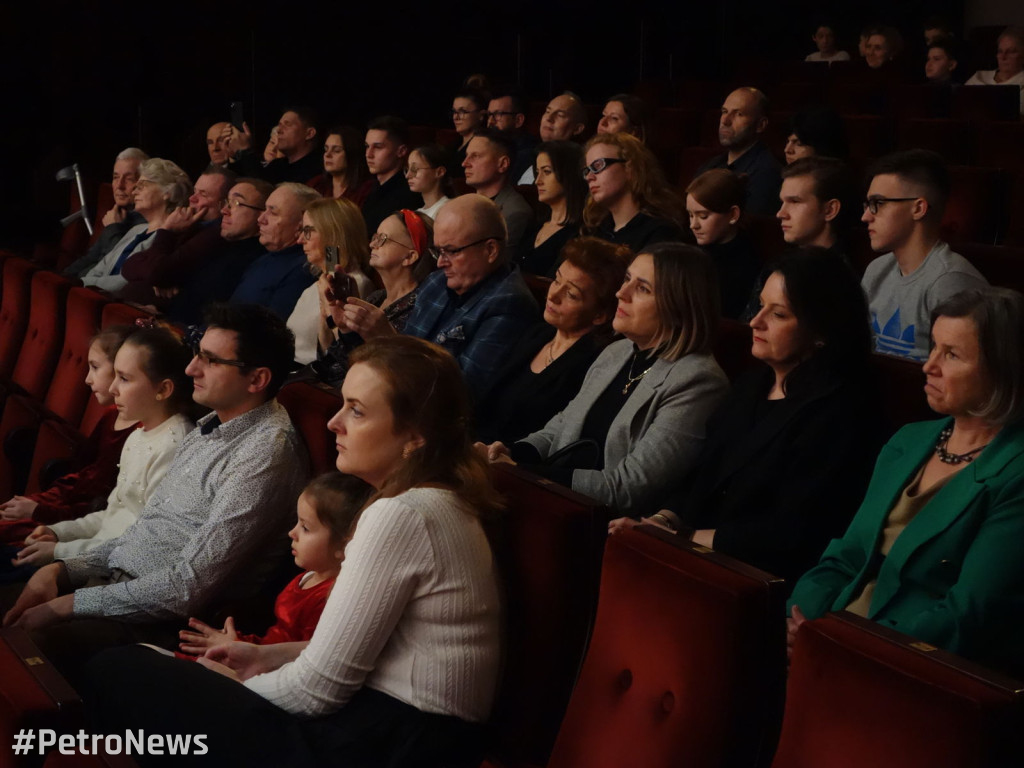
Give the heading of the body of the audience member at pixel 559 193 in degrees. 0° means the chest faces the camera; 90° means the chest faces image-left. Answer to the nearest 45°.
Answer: approximately 45°

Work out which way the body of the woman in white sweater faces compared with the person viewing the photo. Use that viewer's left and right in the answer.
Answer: facing to the left of the viewer

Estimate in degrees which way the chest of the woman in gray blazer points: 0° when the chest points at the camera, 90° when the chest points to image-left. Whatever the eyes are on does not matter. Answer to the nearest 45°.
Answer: approximately 45°

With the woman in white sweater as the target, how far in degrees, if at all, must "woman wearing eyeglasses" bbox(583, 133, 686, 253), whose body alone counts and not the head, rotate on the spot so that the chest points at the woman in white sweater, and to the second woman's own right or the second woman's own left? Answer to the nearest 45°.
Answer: approximately 45° to the second woman's own left

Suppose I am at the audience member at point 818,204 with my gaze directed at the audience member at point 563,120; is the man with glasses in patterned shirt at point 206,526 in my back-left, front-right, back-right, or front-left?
back-left

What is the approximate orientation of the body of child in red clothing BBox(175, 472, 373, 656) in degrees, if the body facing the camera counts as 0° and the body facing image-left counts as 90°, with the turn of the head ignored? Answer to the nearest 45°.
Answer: approximately 90°

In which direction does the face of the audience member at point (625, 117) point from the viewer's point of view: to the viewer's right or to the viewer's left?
to the viewer's left

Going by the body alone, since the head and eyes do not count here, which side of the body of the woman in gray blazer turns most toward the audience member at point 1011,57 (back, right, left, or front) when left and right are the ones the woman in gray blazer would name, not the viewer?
back

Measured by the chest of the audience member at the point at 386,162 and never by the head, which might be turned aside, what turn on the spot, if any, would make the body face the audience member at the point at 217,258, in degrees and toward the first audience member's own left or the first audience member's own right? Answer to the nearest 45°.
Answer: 0° — they already face them

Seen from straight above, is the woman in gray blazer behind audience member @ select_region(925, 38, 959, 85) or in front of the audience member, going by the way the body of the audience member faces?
in front

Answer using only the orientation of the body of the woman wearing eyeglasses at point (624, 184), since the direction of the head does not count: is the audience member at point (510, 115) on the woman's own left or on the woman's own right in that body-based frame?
on the woman's own right

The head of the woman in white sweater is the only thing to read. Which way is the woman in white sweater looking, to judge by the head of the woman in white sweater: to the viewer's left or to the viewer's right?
to the viewer's left

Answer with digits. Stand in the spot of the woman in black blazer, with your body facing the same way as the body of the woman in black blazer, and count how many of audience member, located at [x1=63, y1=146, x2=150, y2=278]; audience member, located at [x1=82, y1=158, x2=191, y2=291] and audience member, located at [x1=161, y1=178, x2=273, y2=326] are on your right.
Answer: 3

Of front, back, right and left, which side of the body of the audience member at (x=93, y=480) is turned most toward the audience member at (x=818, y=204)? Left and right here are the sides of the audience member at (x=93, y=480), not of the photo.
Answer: back
